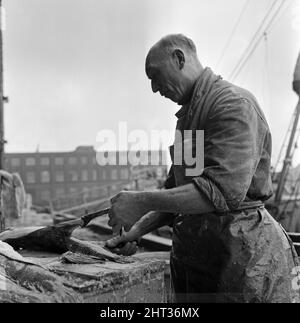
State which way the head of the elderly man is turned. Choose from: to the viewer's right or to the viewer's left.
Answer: to the viewer's left

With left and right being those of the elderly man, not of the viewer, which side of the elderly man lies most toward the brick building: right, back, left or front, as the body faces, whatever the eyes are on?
right

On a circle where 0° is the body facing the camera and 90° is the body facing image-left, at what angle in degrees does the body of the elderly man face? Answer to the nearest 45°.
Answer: approximately 90°

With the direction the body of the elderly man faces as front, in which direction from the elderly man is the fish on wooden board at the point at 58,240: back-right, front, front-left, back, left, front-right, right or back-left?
front-right

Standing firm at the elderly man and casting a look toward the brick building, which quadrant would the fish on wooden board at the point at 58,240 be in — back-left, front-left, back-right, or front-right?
front-left
